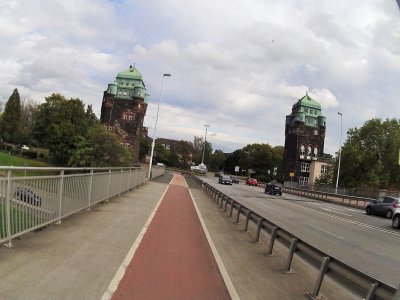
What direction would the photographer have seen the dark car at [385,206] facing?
facing away from the viewer and to the left of the viewer

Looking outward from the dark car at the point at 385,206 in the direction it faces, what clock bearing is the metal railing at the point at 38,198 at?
The metal railing is roughly at 8 o'clock from the dark car.

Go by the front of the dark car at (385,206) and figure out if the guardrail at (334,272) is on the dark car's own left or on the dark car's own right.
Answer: on the dark car's own left
